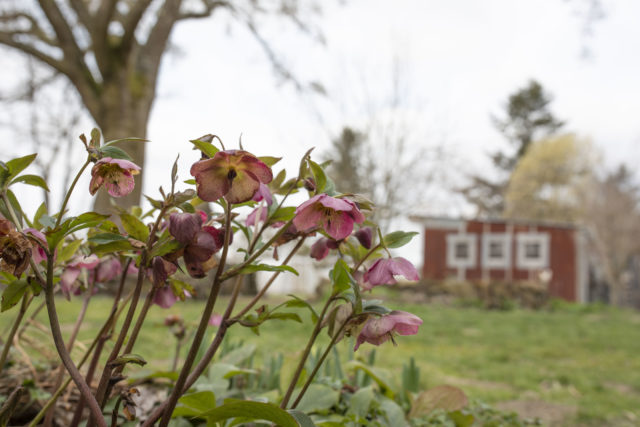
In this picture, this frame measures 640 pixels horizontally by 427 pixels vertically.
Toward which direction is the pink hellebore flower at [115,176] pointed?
toward the camera
